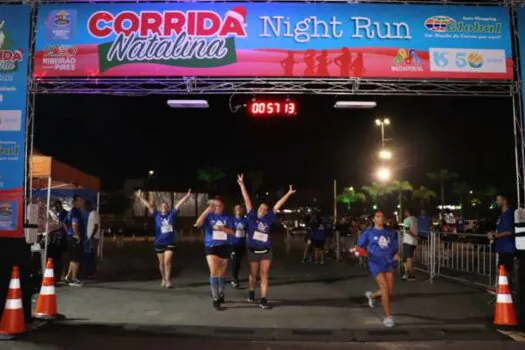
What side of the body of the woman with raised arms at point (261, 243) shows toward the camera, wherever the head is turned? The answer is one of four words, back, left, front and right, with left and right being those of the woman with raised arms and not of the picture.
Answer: front

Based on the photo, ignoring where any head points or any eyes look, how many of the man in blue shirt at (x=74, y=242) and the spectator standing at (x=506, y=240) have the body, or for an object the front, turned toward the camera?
0

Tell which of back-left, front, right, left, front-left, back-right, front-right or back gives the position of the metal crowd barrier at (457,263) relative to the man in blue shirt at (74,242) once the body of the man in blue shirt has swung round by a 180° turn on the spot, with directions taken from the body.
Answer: back

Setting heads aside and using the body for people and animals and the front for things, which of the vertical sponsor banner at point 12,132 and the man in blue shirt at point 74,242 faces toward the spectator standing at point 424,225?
the man in blue shirt

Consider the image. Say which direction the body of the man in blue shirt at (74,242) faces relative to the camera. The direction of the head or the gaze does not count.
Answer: to the viewer's right

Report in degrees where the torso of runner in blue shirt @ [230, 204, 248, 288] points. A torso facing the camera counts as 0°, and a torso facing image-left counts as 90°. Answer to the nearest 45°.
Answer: approximately 0°

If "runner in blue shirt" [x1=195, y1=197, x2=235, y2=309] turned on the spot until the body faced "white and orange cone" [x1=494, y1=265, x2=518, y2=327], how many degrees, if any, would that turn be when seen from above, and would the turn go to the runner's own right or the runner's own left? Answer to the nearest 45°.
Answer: approximately 45° to the runner's own left

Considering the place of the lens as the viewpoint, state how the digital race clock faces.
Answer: facing the viewer
